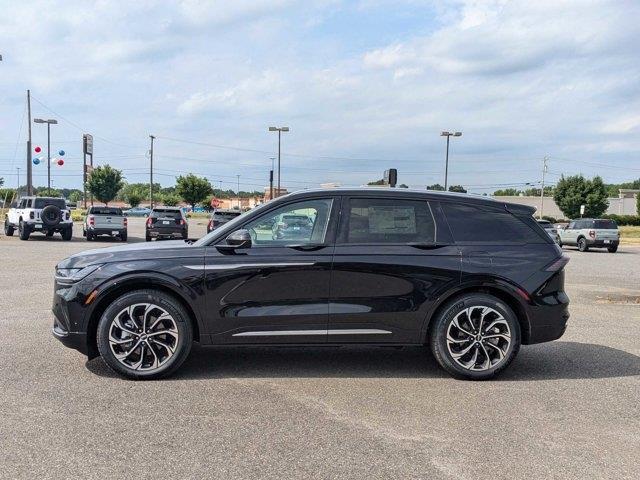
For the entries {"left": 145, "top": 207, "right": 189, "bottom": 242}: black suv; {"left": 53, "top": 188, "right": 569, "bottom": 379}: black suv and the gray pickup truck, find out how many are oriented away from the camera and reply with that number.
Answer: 2

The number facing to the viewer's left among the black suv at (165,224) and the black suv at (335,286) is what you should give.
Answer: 1

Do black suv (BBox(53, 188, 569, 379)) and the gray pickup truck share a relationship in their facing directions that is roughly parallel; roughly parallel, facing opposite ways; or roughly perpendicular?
roughly perpendicular

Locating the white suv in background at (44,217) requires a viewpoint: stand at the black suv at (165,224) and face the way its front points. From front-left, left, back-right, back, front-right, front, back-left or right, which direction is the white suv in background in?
left

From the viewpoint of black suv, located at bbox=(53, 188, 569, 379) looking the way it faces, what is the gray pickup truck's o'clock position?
The gray pickup truck is roughly at 2 o'clock from the black suv.

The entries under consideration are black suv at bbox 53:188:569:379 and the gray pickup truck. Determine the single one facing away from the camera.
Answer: the gray pickup truck

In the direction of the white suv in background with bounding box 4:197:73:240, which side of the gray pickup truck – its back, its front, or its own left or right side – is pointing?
left

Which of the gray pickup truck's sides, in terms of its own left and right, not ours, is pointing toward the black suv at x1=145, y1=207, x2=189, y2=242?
right

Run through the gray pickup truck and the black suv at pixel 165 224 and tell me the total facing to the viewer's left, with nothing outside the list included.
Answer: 0

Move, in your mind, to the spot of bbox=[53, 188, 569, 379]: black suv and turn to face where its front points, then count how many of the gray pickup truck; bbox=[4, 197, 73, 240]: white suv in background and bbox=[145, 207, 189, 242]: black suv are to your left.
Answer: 0

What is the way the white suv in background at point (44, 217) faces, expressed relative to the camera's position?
facing away from the viewer and to the left of the viewer

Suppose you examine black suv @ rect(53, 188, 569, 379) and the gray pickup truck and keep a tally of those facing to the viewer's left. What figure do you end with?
1

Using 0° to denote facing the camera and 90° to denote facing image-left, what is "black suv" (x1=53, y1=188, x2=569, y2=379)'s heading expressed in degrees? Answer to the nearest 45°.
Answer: approximately 90°

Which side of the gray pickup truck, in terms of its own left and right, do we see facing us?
back

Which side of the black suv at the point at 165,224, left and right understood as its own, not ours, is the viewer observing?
back
